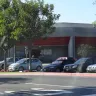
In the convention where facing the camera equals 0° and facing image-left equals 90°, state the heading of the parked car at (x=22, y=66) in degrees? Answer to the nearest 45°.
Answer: approximately 45°

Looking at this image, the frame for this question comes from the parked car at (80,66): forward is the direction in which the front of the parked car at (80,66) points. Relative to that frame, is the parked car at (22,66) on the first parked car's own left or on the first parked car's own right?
on the first parked car's own right

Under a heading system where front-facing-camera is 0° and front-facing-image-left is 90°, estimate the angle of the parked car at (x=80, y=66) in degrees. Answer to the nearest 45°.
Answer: approximately 45°

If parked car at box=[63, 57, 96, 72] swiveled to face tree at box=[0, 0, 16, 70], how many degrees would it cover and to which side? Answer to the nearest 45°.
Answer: approximately 45° to its right
